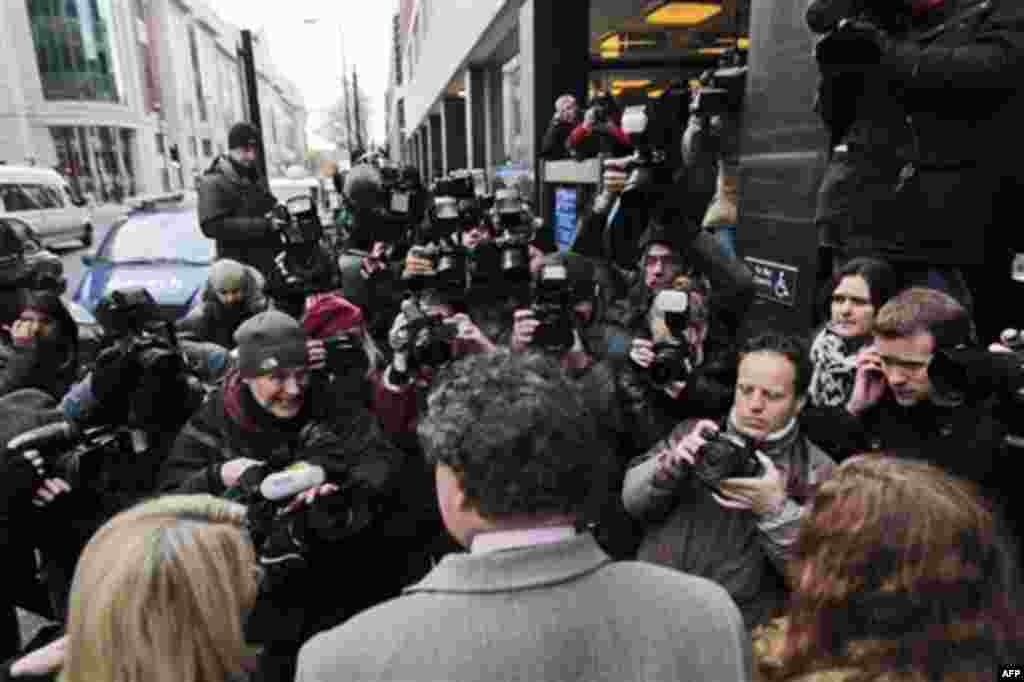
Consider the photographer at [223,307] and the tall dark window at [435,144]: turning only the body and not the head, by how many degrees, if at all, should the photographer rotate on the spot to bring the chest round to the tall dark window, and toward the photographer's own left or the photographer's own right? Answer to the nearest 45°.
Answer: approximately 135° to the photographer's own left

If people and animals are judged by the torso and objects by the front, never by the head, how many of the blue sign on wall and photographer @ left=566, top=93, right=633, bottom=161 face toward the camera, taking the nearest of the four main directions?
2

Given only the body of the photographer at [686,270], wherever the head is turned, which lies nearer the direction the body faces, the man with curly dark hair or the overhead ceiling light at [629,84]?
the man with curly dark hair

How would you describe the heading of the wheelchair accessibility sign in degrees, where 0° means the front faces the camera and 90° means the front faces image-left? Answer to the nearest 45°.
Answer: approximately 45°

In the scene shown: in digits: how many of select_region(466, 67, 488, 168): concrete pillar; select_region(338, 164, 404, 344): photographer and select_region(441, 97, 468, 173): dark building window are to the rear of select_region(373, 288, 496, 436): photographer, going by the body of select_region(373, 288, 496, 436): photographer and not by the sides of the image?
3

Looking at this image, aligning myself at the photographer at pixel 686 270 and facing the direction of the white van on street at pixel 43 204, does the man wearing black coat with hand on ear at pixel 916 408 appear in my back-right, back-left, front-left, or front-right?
back-left

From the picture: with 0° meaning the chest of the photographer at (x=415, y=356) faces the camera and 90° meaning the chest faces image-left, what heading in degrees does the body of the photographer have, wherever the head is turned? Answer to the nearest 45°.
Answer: approximately 0°

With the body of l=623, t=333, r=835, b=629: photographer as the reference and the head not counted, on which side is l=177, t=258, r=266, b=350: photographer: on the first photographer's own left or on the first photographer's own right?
on the first photographer's own right

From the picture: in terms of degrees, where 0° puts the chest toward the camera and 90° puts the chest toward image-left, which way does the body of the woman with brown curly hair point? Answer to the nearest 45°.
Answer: approximately 180°

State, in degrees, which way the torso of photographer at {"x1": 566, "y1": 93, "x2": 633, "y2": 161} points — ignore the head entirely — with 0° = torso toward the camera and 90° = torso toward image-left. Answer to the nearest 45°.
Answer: approximately 0°

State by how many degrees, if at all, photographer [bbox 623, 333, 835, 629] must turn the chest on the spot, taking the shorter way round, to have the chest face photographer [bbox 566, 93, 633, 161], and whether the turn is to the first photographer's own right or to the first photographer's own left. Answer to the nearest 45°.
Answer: approximately 135° to the first photographer's own right
